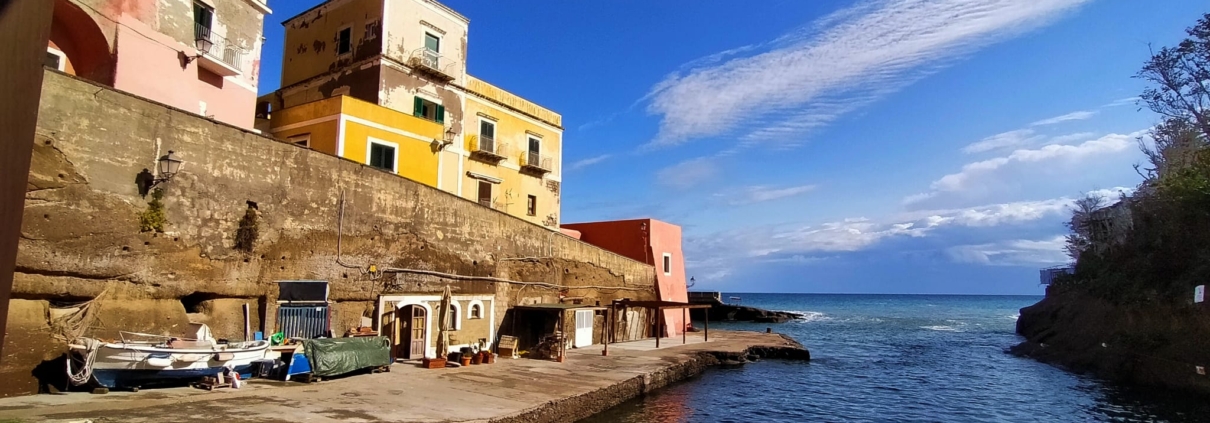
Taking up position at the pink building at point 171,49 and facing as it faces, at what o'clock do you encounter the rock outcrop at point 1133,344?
The rock outcrop is roughly at 11 o'clock from the pink building.

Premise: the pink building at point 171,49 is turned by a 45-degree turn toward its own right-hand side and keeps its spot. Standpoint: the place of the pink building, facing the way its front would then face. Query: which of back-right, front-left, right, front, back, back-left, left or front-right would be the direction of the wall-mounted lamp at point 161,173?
front

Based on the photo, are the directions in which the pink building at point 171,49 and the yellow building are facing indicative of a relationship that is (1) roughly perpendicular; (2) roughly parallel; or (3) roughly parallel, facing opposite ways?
roughly parallel

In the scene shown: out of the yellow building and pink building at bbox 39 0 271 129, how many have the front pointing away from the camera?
0

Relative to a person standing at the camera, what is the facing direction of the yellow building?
facing the viewer and to the right of the viewer

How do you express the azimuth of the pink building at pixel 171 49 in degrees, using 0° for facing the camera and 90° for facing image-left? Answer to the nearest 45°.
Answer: approximately 315°
